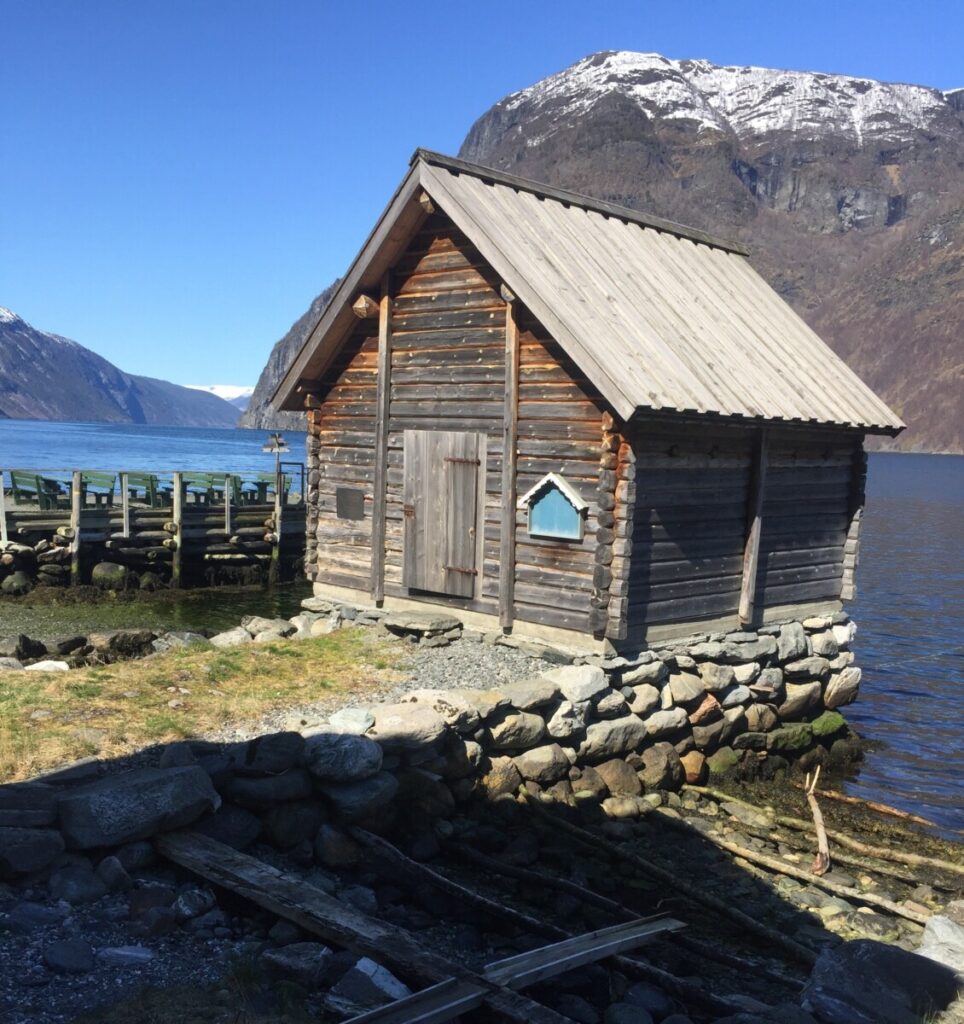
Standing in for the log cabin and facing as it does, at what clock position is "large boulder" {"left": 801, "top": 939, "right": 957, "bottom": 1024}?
The large boulder is roughly at 10 o'clock from the log cabin.

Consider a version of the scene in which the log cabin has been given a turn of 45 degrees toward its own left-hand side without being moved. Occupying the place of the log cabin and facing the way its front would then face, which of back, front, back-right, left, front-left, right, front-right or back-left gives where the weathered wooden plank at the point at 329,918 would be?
front

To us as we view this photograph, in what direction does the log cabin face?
facing the viewer and to the left of the viewer

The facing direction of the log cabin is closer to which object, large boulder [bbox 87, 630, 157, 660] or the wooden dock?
the large boulder

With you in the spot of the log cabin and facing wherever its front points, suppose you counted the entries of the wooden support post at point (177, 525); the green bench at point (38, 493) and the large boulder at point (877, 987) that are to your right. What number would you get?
2

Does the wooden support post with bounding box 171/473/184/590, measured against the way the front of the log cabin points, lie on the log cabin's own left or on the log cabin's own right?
on the log cabin's own right

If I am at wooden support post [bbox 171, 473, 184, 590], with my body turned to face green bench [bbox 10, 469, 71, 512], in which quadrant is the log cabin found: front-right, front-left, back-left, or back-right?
back-left

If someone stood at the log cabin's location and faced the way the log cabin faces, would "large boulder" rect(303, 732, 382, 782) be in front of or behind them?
in front

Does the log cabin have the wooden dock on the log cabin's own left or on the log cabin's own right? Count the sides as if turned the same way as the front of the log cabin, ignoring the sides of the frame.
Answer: on the log cabin's own right
